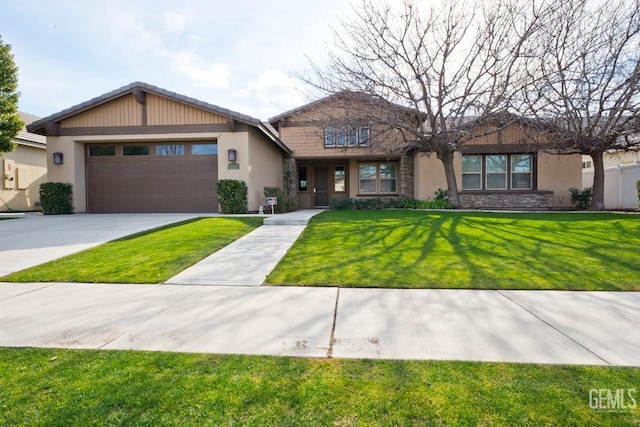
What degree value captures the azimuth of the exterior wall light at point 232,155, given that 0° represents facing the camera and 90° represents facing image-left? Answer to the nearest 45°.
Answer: approximately 0°

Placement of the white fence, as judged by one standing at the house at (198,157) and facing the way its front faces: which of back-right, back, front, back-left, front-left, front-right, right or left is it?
left

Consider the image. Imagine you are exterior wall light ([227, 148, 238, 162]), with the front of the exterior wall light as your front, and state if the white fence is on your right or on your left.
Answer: on your left

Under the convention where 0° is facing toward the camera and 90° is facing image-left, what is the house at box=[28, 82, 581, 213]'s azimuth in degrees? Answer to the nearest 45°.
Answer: approximately 0°

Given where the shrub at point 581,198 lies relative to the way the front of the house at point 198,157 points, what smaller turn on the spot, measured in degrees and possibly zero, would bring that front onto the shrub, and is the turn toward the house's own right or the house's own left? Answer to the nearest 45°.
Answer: approximately 90° to the house's own left

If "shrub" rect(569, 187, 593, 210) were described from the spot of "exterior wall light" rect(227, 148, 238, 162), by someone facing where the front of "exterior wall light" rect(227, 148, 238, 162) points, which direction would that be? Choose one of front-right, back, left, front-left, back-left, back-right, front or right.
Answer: left

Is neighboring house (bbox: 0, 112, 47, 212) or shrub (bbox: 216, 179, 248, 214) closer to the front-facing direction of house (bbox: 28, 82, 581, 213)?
the shrub

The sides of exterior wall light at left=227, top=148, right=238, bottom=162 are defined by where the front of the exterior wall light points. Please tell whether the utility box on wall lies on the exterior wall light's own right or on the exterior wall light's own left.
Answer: on the exterior wall light's own right

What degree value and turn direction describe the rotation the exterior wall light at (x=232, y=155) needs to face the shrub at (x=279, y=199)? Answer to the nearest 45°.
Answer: approximately 135° to its left

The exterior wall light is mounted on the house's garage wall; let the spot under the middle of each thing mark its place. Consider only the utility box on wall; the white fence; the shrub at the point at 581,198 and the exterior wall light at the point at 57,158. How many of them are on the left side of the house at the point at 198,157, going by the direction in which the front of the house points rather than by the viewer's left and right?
2
